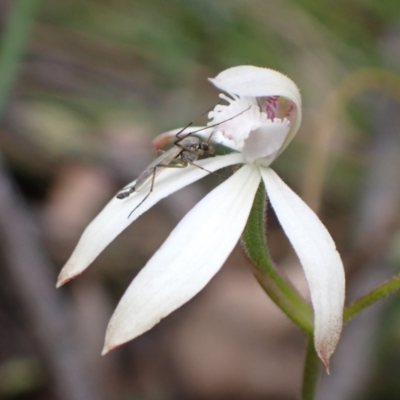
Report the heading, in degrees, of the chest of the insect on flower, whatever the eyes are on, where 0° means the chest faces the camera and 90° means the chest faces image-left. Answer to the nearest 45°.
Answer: approximately 270°

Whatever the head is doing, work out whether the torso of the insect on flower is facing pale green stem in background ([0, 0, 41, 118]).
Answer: no
